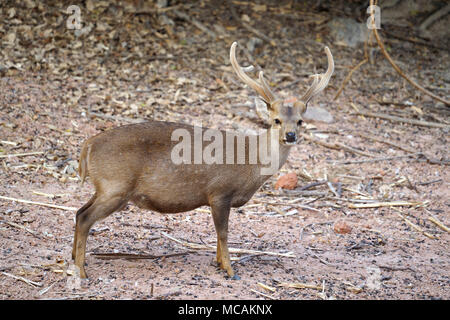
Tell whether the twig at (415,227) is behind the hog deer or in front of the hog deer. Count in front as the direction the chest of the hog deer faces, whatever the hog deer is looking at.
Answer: in front

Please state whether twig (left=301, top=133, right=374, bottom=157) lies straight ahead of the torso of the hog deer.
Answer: no

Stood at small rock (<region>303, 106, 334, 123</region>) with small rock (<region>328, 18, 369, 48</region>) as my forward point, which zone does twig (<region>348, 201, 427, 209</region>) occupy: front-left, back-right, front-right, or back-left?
back-right

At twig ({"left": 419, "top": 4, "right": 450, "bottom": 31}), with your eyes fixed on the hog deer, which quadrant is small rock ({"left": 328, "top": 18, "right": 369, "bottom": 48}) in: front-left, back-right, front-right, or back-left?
front-right

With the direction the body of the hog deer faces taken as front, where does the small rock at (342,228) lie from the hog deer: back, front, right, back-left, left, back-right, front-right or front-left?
front-left

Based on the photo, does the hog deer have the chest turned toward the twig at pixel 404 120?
no

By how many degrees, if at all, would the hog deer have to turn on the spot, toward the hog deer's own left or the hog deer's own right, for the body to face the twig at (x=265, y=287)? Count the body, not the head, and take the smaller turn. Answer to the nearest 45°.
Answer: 0° — it already faces it

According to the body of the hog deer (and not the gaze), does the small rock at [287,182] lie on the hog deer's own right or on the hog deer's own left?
on the hog deer's own left

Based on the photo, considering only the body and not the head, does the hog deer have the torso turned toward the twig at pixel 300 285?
yes

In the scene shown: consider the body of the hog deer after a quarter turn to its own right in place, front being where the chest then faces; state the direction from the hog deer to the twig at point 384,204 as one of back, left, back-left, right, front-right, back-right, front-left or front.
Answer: back-left

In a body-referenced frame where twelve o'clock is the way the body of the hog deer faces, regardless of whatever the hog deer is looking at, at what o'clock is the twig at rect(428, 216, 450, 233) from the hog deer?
The twig is roughly at 11 o'clock from the hog deer.

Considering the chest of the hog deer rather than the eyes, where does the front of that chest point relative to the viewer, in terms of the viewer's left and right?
facing to the right of the viewer

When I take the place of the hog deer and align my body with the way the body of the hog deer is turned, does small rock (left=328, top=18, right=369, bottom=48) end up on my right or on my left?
on my left

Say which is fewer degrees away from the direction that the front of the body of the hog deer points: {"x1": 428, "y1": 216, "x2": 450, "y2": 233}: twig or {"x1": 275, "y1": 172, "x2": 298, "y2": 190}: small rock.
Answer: the twig

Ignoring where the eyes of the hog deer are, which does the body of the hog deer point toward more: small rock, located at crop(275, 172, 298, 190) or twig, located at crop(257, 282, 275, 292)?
the twig

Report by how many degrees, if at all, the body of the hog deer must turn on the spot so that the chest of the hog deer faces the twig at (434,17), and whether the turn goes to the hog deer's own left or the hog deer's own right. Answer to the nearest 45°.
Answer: approximately 45° to the hog deer's own left

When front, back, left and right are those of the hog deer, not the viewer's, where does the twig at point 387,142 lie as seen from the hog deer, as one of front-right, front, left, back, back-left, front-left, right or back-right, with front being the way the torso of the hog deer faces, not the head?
front-left
